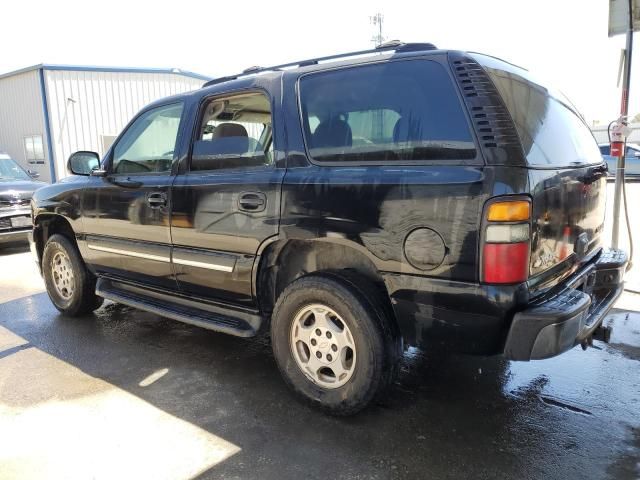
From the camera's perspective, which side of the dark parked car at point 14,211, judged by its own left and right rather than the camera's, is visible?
front

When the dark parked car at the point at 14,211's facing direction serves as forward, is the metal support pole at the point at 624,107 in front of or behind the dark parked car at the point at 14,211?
in front

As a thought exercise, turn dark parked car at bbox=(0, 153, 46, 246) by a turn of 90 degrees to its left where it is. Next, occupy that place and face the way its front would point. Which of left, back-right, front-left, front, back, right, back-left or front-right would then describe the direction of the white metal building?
left

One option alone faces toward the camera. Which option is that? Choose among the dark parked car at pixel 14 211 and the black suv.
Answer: the dark parked car

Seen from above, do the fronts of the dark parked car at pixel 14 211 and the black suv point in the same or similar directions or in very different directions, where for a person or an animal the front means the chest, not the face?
very different directions

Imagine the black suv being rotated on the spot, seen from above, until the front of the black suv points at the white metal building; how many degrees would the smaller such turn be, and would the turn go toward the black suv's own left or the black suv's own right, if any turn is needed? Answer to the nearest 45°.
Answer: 0° — it already faces it

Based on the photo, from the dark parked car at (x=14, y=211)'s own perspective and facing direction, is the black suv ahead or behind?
ahead

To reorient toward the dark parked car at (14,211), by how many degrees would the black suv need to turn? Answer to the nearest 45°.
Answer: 0° — it already faces it

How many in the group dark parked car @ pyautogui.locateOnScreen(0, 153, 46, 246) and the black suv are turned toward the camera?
1

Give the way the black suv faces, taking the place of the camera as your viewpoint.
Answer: facing away from the viewer and to the left of the viewer
